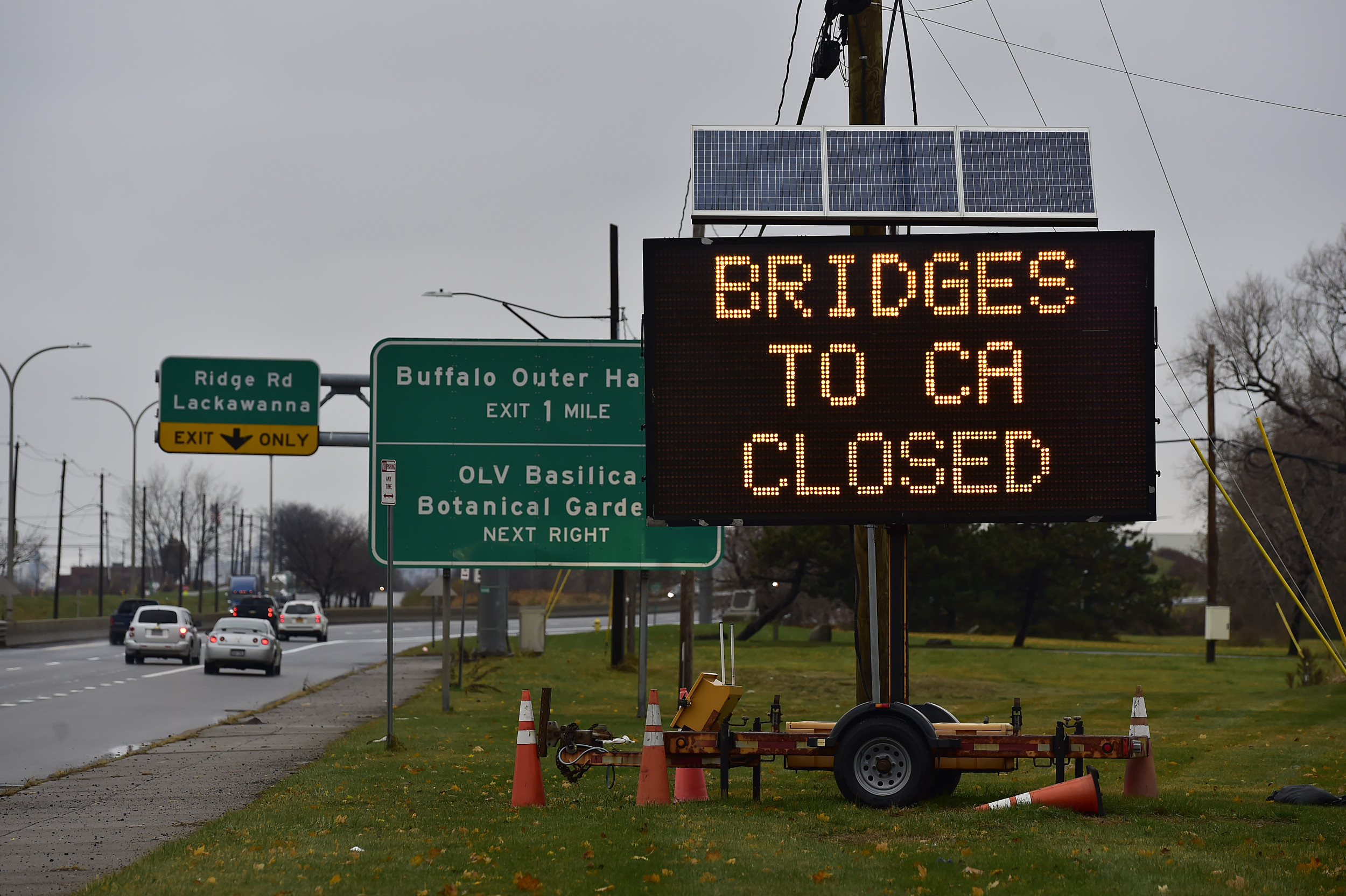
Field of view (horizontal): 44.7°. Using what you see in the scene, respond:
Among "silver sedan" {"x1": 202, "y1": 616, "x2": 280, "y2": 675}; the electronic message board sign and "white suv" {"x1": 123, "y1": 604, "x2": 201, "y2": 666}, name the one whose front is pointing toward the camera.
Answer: the electronic message board sign

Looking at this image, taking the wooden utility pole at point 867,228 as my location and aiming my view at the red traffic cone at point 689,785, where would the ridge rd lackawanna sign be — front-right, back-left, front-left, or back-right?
back-right

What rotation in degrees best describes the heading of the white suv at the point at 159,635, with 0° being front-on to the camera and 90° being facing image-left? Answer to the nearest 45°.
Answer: approximately 180°

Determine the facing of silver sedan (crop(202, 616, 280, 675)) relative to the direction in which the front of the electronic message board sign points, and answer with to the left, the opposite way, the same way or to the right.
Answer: the opposite way

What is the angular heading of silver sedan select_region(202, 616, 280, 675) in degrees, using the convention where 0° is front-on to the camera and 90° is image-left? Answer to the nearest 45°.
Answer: approximately 180°

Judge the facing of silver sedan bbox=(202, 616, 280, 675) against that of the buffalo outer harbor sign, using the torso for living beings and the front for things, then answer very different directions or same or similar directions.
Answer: very different directions
